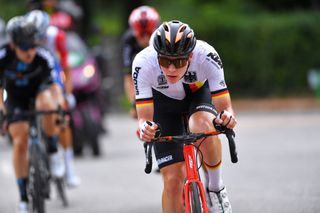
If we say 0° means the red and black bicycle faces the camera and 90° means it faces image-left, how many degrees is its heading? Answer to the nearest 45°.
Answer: approximately 0°

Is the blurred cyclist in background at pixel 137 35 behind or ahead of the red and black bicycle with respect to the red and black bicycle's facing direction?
behind

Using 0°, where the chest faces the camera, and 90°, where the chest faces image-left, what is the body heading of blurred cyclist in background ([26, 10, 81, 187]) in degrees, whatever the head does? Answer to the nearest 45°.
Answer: approximately 0°

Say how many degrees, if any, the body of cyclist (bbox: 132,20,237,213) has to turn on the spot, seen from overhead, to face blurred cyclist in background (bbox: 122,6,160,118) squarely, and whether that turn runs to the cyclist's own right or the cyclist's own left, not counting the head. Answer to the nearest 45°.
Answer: approximately 180°

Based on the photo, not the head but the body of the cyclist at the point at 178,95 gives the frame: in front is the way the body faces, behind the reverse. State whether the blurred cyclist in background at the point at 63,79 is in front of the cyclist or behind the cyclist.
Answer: behind
